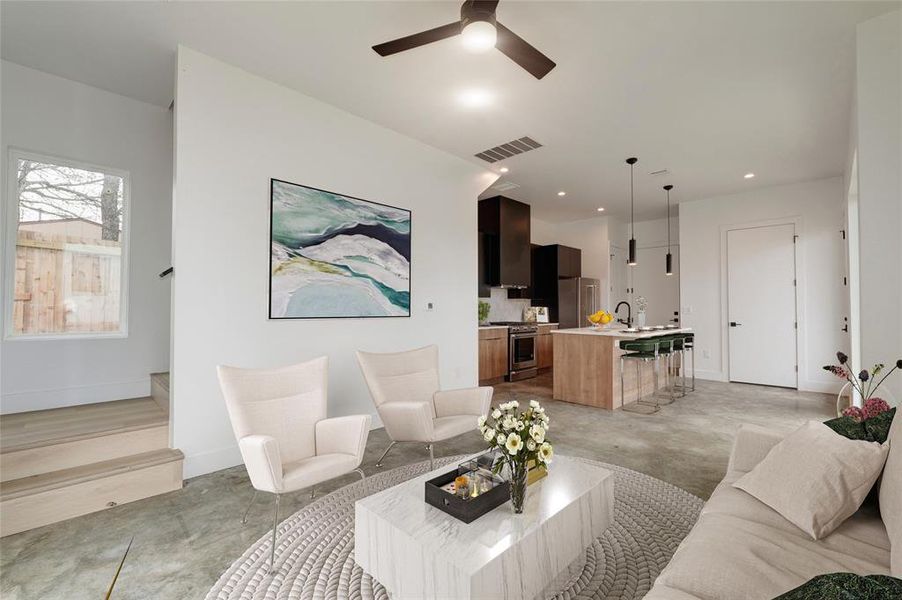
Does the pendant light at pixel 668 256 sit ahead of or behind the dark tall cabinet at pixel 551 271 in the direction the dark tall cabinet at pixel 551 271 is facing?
ahead

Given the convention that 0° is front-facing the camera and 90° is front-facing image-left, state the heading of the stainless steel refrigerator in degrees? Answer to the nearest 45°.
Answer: approximately 315°

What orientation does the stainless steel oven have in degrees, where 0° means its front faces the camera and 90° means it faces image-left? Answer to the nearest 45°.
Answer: approximately 315°

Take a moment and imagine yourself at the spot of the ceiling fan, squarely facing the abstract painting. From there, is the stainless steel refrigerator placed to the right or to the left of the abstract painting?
right

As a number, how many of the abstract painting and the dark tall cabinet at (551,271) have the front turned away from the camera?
0

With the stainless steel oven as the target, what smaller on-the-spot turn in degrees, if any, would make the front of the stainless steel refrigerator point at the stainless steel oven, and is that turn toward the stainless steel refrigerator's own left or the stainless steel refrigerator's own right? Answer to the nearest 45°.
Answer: approximately 90° to the stainless steel refrigerator's own right

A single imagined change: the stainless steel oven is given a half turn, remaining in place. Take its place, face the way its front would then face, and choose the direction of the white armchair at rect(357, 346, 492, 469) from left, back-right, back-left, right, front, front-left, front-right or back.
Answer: back-left

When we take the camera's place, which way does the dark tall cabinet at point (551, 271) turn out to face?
facing the viewer and to the right of the viewer

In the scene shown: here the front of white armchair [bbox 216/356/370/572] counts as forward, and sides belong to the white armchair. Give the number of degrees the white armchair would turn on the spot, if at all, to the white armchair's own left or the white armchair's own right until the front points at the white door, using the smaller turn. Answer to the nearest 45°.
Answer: approximately 45° to the white armchair's own left

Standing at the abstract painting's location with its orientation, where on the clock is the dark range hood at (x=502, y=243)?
The dark range hood is roughly at 9 o'clock from the abstract painting.

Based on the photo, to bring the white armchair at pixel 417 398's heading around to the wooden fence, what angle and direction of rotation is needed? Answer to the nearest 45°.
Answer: approximately 135° to its right

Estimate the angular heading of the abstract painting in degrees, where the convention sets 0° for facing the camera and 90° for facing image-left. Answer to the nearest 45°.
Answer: approximately 315°
